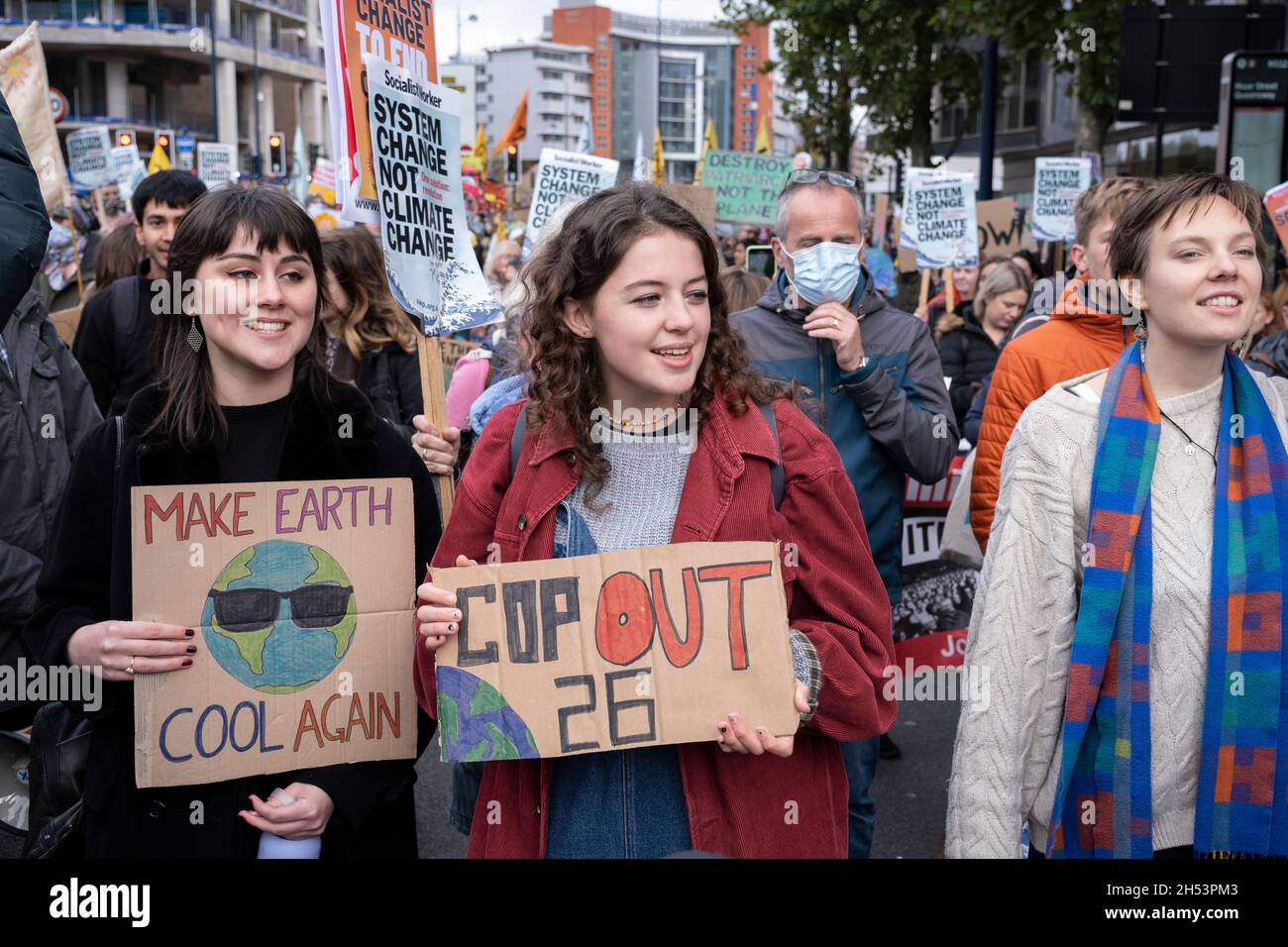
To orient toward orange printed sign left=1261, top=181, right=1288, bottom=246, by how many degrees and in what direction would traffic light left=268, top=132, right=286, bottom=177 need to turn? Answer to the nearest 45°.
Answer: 0° — it already faces it

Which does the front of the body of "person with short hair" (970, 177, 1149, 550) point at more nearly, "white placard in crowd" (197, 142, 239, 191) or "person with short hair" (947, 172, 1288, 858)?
the person with short hair

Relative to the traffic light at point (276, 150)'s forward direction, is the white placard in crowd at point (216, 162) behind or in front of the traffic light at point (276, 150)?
in front

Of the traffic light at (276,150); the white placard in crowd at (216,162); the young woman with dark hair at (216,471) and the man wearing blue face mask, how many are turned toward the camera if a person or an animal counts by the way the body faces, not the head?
4

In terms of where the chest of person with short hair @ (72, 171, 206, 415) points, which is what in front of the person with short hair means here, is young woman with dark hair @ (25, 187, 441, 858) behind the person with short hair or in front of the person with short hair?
in front

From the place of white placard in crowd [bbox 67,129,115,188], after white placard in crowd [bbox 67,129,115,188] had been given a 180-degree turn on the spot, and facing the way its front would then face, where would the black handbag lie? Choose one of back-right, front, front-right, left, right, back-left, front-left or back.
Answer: back

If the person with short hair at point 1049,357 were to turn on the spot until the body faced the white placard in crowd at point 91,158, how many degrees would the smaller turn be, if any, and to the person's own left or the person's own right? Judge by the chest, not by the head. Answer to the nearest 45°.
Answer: approximately 180°

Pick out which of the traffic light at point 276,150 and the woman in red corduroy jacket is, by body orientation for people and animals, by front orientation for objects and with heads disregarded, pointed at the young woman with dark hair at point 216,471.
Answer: the traffic light

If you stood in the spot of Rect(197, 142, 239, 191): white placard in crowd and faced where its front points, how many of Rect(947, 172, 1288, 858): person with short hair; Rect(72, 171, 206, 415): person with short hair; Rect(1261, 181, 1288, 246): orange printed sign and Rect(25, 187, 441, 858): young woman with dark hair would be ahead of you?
4

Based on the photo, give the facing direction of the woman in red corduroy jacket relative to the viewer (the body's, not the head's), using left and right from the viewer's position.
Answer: facing the viewer

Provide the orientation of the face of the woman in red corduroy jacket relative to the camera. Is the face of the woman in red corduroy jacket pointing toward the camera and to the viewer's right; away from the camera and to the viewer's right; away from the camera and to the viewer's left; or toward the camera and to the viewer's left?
toward the camera and to the viewer's right

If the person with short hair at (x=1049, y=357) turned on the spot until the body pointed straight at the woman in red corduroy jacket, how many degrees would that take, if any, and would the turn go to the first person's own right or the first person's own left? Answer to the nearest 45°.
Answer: approximately 45° to the first person's own right

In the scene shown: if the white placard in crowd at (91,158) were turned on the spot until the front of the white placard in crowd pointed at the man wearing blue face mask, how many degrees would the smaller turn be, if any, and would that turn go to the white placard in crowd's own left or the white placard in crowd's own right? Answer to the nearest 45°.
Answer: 0° — it already faces them

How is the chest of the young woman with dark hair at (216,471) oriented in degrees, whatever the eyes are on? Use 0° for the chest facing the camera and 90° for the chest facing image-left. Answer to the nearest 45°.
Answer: approximately 0°

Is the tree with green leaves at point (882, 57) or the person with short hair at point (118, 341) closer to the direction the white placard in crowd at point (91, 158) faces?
the person with short hair
